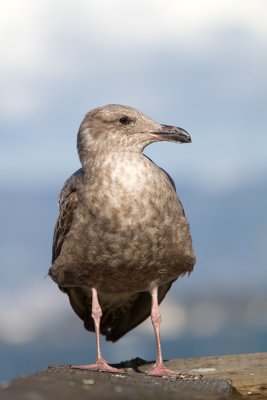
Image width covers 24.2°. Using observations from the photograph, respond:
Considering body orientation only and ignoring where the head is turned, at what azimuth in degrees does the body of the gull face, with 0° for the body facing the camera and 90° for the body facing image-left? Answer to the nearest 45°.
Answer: approximately 0°
